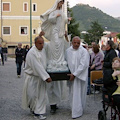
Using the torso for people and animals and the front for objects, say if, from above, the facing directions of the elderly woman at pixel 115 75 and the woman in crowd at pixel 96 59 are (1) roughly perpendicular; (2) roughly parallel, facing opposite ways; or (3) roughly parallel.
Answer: roughly parallel

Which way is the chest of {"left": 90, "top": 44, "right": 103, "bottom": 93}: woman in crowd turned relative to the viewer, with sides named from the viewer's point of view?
facing the viewer and to the left of the viewer

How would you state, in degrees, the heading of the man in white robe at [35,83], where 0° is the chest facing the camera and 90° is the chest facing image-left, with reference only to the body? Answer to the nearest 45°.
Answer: approximately 315°

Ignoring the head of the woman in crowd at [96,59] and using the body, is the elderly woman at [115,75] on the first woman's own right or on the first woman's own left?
on the first woman's own left

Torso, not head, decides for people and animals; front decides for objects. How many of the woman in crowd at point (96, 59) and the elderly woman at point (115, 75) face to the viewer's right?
0

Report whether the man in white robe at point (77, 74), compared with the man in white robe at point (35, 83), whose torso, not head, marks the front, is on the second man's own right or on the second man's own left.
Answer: on the second man's own left

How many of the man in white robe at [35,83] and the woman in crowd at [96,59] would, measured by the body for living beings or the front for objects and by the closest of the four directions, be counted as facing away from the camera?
0

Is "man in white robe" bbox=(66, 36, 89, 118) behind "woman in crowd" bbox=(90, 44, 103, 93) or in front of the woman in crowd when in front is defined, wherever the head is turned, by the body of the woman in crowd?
in front

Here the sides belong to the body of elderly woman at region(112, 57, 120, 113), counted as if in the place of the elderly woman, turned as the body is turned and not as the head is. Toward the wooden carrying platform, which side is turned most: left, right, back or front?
right

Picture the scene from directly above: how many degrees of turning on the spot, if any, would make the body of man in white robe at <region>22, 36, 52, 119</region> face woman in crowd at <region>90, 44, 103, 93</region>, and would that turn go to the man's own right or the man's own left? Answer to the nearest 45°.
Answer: approximately 90° to the man's own left

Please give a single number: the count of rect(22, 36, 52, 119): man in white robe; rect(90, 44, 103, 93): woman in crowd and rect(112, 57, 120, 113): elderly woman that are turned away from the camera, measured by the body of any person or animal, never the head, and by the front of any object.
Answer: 0

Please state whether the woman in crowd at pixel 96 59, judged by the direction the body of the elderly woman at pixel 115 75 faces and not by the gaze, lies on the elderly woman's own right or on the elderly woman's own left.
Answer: on the elderly woman's own right
